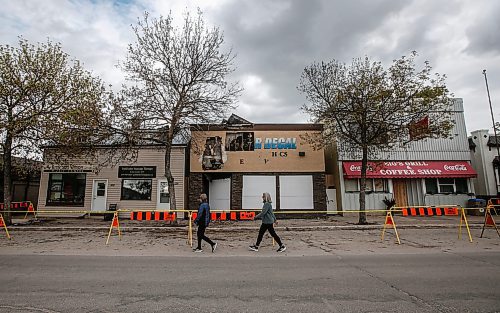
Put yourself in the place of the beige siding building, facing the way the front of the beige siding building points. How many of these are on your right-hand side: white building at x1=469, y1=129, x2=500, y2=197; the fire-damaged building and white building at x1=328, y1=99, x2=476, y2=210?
0

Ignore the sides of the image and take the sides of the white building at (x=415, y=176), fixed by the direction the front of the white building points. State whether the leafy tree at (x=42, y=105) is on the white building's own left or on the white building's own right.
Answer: on the white building's own right

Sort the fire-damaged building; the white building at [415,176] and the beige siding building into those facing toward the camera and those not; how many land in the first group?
3

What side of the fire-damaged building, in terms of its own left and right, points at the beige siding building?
right

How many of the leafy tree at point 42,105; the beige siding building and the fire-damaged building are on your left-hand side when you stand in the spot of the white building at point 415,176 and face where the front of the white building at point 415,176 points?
0

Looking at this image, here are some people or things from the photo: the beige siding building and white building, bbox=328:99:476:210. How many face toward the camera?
2

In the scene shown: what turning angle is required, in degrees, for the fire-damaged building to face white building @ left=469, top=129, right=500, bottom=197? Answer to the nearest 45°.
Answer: approximately 90° to its left

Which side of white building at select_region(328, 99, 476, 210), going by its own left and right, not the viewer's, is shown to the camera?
front

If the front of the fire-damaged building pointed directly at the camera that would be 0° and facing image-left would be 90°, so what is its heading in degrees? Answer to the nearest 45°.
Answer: approximately 0°

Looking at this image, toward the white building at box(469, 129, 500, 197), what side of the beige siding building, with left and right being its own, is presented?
left

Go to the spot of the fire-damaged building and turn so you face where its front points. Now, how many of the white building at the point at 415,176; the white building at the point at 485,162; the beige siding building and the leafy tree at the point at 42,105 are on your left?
2

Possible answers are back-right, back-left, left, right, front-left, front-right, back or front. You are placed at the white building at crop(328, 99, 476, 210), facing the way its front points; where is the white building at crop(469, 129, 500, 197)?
back-left

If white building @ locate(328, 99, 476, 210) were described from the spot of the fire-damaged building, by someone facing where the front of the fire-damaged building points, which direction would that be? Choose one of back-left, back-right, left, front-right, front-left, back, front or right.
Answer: left

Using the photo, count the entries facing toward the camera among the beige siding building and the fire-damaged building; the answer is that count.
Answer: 2
